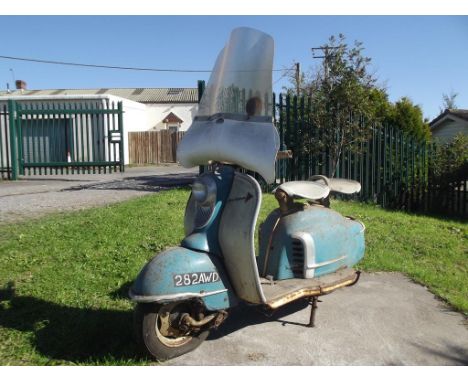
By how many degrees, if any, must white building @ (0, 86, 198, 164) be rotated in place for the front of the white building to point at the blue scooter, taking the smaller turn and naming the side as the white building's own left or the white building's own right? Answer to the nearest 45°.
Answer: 0° — it already faces it

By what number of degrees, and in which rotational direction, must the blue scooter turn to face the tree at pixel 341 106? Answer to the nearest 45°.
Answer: approximately 135° to its right

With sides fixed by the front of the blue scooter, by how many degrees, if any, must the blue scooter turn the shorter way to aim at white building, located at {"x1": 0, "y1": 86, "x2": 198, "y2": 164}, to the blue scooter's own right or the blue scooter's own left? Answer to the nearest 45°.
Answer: approximately 135° to the blue scooter's own right

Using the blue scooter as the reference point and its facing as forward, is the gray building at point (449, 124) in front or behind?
behind

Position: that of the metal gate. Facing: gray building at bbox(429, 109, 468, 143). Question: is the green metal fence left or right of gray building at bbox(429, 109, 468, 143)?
right

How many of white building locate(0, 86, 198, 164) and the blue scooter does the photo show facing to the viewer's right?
0

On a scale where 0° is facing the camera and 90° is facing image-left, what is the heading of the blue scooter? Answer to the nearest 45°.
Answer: approximately 45°

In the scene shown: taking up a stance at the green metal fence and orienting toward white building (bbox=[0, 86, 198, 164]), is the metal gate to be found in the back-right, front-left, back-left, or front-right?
front-left

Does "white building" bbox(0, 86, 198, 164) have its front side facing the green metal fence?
no

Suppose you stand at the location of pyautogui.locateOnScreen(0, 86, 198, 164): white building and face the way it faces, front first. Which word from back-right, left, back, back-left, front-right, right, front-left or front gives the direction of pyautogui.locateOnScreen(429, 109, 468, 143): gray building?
front-left

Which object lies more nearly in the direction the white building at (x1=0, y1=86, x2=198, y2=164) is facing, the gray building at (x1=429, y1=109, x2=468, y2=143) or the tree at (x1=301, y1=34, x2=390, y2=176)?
the tree

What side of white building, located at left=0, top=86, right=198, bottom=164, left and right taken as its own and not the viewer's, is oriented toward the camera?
front

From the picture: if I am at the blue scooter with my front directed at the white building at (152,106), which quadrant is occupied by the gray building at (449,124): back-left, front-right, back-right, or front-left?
front-right

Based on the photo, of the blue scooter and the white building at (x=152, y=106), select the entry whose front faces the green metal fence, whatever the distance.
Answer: the white building

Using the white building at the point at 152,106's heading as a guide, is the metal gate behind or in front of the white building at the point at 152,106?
in front
